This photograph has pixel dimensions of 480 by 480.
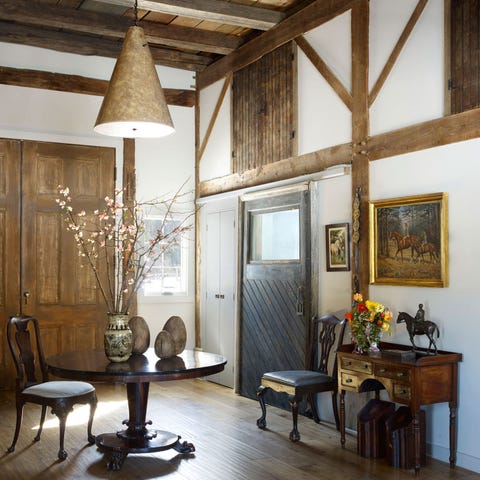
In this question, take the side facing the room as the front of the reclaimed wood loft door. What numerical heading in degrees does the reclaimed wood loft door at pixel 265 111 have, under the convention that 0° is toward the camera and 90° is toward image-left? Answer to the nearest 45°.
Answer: approximately 45°

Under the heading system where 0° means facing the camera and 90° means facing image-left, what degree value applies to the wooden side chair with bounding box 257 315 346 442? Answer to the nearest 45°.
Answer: approximately 45°

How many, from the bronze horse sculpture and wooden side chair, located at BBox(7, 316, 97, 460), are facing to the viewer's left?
1

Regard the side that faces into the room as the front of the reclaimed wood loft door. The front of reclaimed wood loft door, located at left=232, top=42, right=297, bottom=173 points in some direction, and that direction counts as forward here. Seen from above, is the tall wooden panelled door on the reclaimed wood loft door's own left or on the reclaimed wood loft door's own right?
on the reclaimed wood loft door's own right

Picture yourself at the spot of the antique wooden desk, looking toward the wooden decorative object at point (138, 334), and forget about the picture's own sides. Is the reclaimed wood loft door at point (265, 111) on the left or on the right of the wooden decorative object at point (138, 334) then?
right

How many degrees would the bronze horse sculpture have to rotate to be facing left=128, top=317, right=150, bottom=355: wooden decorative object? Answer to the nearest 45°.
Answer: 0° — it already faces it

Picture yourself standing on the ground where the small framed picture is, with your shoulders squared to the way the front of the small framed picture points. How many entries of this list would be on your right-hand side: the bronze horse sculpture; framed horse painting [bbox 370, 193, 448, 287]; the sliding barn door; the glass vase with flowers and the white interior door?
2

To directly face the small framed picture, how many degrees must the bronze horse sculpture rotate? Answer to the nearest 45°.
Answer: approximately 45° to its right

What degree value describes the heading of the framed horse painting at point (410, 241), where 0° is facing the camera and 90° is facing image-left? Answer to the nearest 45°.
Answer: approximately 45°
